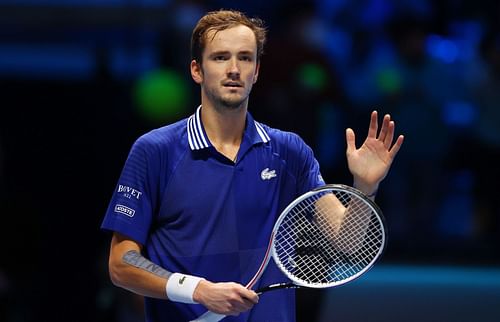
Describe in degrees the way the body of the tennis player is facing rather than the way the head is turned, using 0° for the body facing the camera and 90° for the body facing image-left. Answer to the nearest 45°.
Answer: approximately 315°
